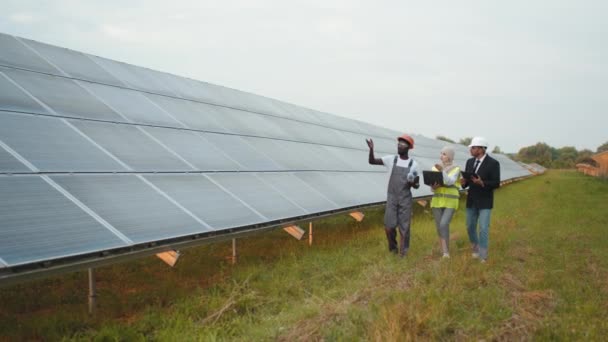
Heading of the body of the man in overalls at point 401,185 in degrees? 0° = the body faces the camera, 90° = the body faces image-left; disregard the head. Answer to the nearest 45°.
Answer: approximately 0°

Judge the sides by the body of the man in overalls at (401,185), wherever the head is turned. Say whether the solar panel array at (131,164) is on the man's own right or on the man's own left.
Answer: on the man's own right

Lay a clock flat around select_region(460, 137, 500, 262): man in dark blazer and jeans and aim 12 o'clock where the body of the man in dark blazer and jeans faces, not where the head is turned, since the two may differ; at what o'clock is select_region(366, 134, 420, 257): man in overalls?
The man in overalls is roughly at 1 o'clock from the man in dark blazer and jeans.

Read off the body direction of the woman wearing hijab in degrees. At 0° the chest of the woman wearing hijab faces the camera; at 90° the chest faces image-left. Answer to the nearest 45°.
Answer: approximately 45°

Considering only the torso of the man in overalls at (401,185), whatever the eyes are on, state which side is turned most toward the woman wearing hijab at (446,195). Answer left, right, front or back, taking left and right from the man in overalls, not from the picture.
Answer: left

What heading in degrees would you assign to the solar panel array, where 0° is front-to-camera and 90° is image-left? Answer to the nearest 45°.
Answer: approximately 315°

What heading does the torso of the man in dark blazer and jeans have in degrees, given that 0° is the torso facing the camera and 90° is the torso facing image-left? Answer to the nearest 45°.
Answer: approximately 45°
